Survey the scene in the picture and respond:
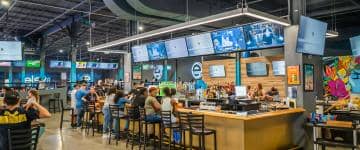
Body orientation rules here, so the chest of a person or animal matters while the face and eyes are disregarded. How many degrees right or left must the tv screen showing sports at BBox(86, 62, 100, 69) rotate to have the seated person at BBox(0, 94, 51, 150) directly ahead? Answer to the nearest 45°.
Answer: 0° — it already faces them

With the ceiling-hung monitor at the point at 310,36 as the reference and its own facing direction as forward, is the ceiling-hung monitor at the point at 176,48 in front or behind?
behind

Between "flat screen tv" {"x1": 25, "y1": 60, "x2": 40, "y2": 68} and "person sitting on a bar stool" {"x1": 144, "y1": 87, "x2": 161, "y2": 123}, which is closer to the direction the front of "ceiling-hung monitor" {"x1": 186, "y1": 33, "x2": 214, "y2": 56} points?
the person sitting on a bar stool

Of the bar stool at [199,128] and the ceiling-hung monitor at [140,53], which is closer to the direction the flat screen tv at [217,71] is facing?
the bar stool

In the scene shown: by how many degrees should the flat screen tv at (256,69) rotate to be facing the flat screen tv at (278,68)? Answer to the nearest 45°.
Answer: approximately 45° to its left

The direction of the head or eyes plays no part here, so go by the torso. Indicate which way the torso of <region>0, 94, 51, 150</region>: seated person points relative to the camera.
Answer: away from the camera

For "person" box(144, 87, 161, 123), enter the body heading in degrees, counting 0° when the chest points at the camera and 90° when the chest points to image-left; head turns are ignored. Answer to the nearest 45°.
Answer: approximately 225°

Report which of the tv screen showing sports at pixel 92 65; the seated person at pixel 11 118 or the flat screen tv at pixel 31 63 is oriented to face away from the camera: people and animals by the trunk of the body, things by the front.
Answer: the seated person

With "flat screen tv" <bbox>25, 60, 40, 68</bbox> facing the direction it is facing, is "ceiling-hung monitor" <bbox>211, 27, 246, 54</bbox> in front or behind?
in front
